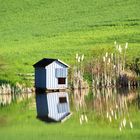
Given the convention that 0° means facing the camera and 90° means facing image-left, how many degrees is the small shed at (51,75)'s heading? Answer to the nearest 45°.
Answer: approximately 315°
